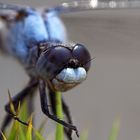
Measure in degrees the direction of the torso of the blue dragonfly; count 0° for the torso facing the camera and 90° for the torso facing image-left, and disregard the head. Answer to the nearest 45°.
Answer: approximately 315°
